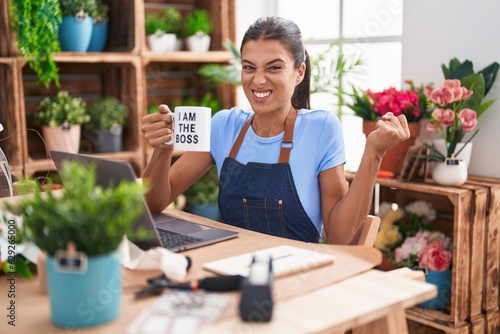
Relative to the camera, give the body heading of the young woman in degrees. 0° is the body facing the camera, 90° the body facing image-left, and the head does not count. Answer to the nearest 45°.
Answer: approximately 45°

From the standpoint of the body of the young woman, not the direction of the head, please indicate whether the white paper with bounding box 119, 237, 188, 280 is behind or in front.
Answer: in front

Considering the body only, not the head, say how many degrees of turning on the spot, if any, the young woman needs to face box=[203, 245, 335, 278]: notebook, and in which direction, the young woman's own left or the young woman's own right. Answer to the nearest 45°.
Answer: approximately 45° to the young woman's own left

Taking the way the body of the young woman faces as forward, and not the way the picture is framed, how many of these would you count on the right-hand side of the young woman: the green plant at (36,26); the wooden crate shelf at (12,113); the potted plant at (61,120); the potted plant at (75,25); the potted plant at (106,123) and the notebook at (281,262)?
5

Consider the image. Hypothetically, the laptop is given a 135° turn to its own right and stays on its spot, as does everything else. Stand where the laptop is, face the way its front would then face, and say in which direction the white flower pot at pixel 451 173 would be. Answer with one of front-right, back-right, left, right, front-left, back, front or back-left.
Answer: back-left

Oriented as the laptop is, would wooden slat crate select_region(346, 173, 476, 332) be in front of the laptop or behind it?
in front

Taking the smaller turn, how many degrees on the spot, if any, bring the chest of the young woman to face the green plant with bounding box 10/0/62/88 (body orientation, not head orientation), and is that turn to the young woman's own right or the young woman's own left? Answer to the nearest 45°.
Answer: approximately 90° to the young woman's own right

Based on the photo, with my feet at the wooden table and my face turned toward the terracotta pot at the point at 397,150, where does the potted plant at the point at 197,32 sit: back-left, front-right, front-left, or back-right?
front-left

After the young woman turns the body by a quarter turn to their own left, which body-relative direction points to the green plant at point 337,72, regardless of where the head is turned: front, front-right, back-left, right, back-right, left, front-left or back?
back-left

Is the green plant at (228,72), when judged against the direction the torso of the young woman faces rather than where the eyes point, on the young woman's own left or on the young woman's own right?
on the young woman's own right

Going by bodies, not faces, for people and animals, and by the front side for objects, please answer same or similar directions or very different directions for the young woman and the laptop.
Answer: very different directions

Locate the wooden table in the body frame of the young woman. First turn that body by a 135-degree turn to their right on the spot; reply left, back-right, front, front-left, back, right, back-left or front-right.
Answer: back

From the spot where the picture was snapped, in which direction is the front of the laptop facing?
facing away from the viewer and to the right of the viewer
